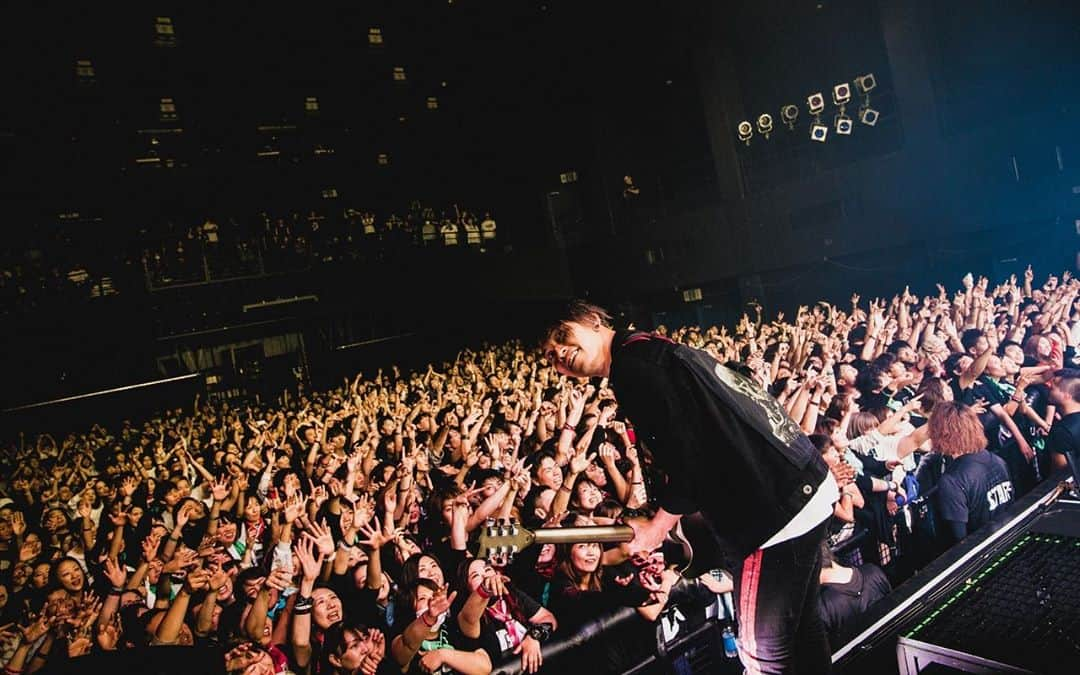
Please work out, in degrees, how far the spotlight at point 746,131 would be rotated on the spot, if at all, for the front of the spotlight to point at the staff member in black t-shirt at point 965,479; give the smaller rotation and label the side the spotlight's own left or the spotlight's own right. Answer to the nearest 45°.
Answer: approximately 45° to the spotlight's own left

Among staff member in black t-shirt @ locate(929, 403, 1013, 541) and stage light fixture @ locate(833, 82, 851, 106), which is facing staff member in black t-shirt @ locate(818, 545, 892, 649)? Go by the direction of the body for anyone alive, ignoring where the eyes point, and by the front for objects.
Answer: the stage light fixture

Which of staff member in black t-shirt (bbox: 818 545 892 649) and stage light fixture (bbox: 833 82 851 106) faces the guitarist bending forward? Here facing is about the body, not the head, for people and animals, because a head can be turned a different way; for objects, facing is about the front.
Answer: the stage light fixture

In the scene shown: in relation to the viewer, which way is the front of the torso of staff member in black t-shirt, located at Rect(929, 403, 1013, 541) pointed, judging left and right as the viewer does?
facing away from the viewer and to the left of the viewer

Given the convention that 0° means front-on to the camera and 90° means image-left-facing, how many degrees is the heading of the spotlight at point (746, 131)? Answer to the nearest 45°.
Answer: approximately 45°

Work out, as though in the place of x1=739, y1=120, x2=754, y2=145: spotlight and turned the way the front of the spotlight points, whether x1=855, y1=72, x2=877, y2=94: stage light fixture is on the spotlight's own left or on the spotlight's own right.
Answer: on the spotlight's own left

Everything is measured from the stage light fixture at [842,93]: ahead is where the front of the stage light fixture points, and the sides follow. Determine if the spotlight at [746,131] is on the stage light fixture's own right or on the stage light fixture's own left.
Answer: on the stage light fixture's own right

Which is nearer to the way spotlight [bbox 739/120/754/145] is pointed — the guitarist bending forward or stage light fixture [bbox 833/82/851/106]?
the guitarist bending forward

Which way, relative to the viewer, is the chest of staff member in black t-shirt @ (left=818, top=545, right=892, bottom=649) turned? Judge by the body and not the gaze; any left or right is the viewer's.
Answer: facing away from the viewer and to the left of the viewer

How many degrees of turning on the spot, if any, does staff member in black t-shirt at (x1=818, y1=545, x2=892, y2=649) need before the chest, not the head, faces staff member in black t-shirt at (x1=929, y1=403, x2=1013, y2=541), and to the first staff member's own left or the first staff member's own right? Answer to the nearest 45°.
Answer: approximately 90° to the first staff member's own right
